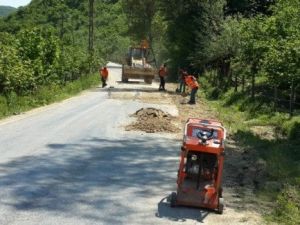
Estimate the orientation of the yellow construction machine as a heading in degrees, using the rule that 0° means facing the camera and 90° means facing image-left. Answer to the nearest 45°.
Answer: approximately 0°

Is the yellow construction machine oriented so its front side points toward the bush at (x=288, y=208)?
yes

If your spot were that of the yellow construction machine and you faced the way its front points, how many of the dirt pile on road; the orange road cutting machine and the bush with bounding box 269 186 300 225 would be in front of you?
3

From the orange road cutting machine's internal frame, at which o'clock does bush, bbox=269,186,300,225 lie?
The bush is roughly at 3 o'clock from the orange road cutting machine.

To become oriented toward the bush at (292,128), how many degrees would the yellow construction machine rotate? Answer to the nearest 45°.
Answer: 0° — it already faces it

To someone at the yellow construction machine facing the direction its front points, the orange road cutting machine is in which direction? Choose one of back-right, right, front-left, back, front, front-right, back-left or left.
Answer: front

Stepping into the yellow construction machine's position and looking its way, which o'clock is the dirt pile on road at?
The dirt pile on road is roughly at 12 o'clock from the yellow construction machine.

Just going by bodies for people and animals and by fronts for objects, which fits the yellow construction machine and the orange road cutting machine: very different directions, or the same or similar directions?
very different directions
